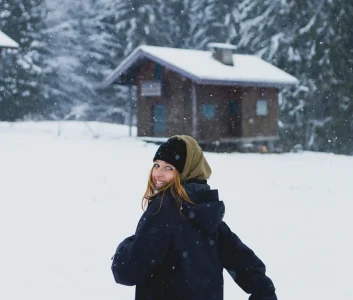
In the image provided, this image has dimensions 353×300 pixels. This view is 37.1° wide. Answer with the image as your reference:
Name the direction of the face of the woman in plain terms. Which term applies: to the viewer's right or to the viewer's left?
to the viewer's left

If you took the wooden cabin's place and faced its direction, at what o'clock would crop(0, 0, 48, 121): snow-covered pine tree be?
The snow-covered pine tree is roughly at 3 o'clock from the wooden cabin.

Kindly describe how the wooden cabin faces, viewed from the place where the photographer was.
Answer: facing the viewer and to the left of the viewer

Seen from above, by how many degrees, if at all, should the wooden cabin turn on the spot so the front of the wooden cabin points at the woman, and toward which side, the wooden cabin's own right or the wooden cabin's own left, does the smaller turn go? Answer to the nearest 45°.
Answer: approximately 45° to the wooden cabin's own left

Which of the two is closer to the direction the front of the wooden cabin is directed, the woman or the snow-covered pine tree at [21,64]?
the woman

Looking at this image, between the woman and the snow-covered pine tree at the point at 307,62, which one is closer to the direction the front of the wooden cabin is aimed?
the woman

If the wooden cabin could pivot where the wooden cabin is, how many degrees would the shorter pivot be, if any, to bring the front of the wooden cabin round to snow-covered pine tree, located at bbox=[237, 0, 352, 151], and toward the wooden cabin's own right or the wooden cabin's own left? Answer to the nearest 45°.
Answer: approximately 180°

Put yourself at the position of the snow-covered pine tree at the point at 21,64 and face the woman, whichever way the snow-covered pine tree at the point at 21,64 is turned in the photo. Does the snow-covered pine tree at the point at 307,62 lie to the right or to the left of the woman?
left
